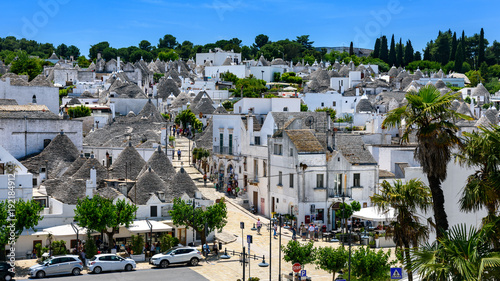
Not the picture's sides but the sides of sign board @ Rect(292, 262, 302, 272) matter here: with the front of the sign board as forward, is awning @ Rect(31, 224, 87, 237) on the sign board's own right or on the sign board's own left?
on the sign board's own right

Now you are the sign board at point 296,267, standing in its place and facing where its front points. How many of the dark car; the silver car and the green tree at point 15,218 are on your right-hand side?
3

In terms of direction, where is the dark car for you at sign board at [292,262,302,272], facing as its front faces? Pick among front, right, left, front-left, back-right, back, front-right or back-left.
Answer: right

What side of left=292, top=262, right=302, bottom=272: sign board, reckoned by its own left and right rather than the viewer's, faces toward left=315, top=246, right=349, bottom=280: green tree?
left

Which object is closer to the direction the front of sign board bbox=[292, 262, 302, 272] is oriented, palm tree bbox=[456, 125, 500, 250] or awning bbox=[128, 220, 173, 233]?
the palm tree

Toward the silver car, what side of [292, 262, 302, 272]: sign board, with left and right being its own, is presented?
right

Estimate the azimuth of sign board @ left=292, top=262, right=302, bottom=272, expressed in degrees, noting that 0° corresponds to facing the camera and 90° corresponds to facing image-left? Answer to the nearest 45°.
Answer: approximately 0°

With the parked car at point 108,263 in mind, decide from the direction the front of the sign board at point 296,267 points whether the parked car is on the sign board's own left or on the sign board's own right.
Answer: on the sign board's own right
